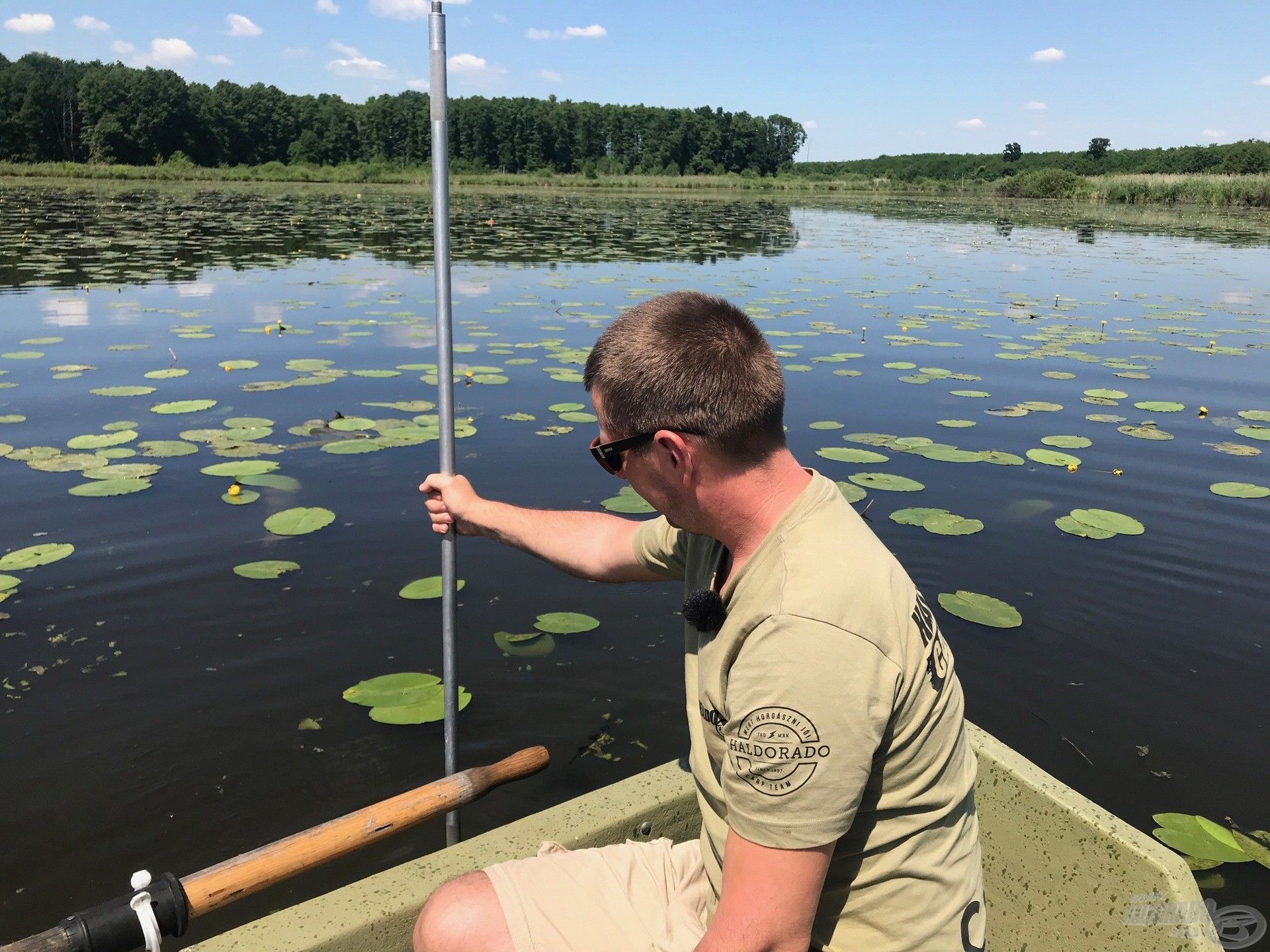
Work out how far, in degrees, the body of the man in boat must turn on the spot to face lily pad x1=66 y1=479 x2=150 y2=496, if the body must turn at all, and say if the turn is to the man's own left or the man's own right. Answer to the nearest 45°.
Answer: approximately 45° to the man's own right

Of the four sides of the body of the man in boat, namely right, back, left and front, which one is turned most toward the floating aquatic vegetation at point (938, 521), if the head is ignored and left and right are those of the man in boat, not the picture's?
right

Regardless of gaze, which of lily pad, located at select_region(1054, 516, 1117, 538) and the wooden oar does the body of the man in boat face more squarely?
the wooden oar

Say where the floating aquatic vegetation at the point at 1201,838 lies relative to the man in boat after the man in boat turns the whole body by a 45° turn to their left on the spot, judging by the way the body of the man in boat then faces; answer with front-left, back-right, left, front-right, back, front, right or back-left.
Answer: back

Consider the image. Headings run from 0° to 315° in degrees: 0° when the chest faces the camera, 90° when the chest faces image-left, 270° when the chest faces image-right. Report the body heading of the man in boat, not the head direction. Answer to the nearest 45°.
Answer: approximately 90°

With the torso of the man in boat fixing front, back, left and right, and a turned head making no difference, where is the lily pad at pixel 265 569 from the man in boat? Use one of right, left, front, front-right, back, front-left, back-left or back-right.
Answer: front-right

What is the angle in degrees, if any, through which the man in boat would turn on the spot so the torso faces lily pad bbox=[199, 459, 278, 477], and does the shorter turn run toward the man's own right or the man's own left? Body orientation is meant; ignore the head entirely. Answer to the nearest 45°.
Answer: approximately 45° to the man's own right
